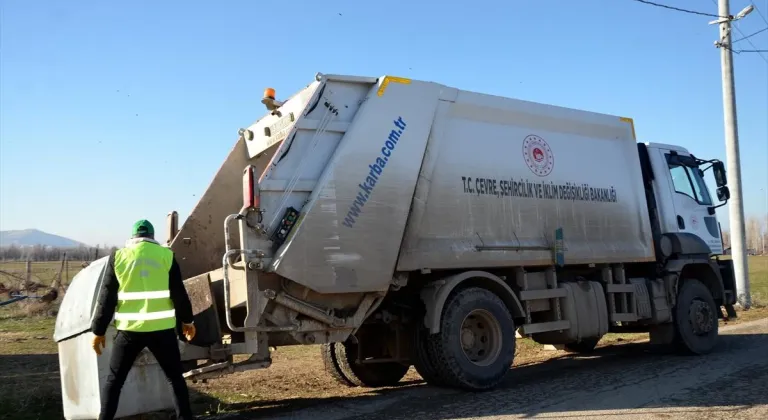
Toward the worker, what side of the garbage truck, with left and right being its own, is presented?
back

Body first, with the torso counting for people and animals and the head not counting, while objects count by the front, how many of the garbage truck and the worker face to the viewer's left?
0

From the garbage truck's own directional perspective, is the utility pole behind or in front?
in front

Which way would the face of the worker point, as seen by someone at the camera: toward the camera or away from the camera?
away from the camera

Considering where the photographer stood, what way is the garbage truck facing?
facing away from the viewer and to the right of the viewer

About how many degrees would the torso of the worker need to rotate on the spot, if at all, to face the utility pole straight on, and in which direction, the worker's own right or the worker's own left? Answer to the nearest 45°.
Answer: approximately 45° to the worker's own right

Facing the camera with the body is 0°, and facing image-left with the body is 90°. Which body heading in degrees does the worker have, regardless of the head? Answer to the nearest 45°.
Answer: approximately 180°

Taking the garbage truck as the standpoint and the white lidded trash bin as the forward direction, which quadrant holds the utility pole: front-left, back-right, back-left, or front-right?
back-right

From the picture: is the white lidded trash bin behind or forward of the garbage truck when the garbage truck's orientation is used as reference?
behind
